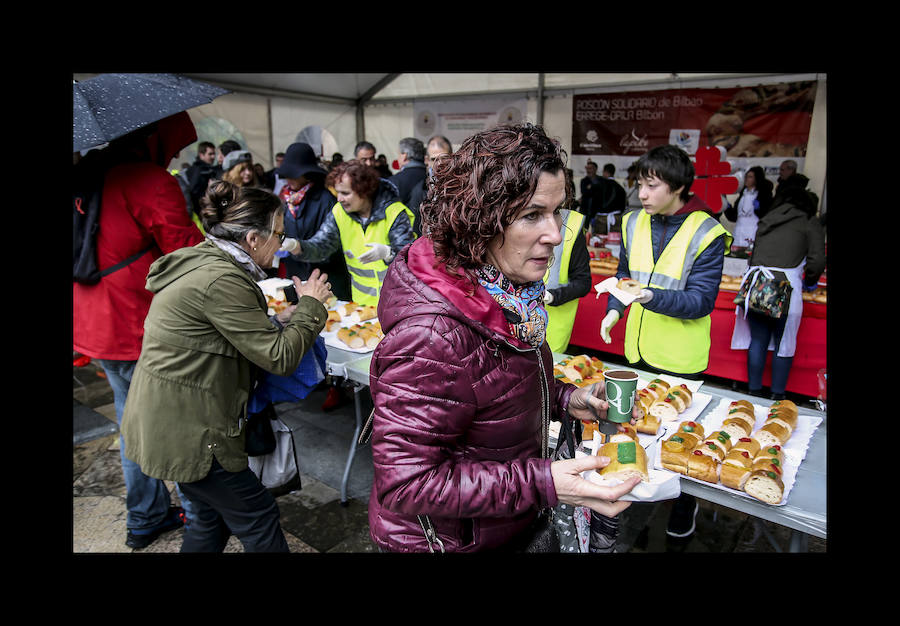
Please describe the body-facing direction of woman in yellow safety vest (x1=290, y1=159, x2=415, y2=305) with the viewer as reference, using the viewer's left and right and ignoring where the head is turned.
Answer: facing the viewer and to the left of the viewer

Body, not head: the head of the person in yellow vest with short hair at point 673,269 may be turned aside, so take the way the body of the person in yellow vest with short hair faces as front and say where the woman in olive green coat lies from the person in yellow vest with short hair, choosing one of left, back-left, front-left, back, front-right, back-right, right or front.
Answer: front

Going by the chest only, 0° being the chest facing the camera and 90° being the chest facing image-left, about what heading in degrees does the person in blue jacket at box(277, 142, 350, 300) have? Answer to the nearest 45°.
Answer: approximately 45°

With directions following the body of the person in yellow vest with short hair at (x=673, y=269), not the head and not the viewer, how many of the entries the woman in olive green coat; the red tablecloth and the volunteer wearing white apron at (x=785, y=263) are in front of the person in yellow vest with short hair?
1

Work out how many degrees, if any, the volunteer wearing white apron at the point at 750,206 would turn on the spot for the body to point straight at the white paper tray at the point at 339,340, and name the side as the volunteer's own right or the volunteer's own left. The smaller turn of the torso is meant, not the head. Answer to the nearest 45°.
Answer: approximately 45° to the volunteer's own left

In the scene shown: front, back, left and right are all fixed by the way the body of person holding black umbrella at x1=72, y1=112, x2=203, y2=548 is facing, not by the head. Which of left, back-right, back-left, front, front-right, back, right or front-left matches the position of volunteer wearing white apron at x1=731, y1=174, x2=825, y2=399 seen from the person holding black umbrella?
front-right

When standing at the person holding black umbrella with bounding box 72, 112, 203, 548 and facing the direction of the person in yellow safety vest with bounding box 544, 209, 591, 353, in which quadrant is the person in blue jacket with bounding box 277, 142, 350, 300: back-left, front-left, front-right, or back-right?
front-left

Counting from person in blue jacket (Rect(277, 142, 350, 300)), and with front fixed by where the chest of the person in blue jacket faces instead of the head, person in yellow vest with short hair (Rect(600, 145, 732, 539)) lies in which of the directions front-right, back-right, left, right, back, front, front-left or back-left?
left

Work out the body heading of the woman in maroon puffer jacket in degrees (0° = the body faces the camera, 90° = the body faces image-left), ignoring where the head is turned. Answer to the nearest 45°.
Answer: approximately 270°

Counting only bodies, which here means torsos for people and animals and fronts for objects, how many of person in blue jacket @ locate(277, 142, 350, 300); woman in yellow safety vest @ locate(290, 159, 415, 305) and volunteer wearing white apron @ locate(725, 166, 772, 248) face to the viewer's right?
0
